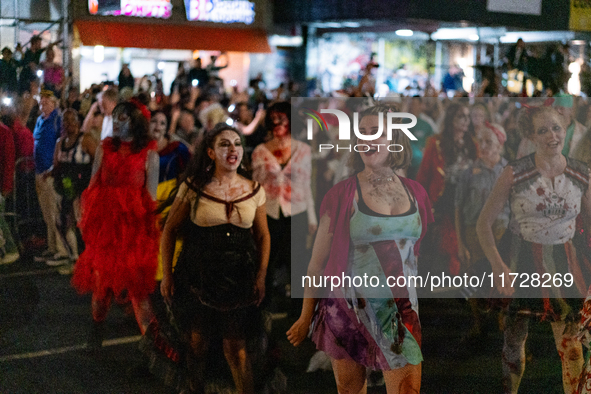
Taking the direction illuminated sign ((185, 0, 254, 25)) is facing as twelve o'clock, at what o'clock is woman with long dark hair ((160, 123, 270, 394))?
The woman with long dark hair is roughly at 12 o'clock from the illuminated sign.

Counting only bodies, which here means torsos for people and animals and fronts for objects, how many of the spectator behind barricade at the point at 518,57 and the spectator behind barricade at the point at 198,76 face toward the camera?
2

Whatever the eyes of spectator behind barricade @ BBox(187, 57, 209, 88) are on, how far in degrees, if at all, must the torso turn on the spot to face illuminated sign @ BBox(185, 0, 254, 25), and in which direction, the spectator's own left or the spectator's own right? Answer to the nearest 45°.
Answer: approximately 180°

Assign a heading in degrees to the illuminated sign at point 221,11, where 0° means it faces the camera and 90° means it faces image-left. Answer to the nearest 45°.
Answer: approximately 0°

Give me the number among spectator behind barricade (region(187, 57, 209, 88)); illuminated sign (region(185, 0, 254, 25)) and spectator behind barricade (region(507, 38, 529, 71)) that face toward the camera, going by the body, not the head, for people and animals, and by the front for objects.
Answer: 3

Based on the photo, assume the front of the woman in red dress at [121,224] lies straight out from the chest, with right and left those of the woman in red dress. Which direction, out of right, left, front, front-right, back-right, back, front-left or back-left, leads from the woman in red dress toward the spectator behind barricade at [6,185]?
right

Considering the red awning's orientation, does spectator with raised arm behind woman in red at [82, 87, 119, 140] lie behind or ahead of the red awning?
ahead

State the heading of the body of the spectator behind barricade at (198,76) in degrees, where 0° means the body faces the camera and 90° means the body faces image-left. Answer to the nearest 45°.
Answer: approximately 0°

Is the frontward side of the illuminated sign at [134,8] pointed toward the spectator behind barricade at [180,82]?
yes
